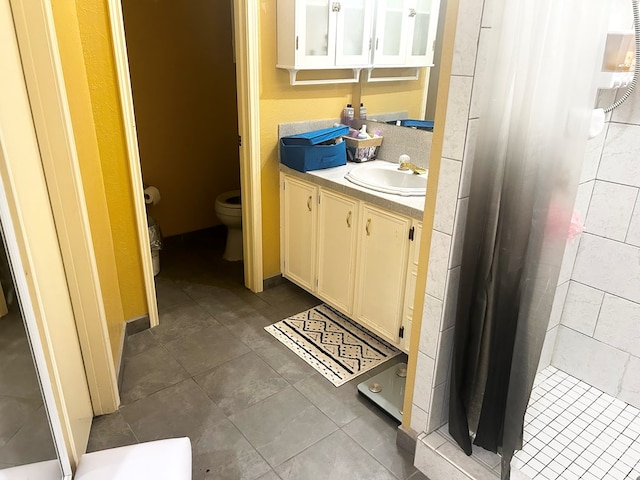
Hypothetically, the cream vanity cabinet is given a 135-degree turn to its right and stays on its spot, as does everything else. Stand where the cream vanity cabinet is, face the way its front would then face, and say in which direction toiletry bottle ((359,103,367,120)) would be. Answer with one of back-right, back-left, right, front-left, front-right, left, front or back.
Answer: front

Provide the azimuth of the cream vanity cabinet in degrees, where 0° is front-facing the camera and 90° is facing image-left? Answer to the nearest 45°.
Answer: approximately 45°

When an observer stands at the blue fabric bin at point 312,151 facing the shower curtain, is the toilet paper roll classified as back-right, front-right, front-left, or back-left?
back-right

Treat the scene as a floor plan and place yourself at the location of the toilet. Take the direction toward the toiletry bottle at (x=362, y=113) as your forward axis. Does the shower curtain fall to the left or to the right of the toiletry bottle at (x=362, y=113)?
right
